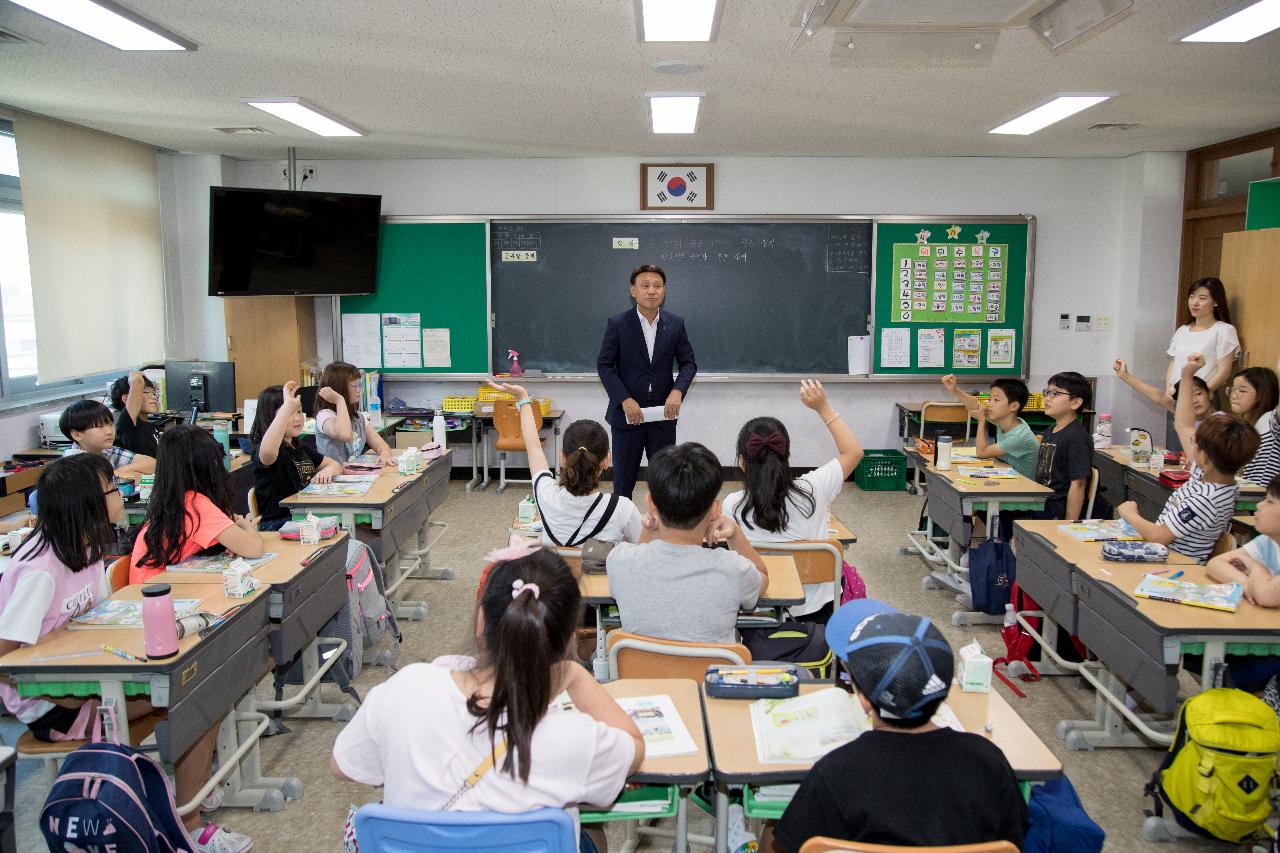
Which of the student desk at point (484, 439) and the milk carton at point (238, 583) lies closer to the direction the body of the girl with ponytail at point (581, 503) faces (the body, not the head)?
the student desk

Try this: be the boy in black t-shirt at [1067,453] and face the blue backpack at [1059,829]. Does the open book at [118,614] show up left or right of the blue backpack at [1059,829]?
right

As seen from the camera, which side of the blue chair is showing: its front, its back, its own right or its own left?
back

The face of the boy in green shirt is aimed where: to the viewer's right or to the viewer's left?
to the viewer's left

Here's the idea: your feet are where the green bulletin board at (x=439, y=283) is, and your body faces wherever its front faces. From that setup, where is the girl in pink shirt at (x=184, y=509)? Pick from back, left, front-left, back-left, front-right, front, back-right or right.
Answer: front

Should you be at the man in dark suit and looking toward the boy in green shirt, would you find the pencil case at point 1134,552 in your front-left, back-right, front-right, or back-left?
front-right

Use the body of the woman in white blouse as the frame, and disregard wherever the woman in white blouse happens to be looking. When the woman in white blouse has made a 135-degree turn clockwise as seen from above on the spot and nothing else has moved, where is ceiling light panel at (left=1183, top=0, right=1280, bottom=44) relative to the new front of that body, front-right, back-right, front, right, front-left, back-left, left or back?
back

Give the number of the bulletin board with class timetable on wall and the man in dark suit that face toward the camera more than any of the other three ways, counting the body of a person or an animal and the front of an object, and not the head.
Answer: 2

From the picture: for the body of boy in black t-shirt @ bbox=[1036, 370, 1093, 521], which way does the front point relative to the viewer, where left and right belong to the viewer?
facing the viewer and to the left of the viewer

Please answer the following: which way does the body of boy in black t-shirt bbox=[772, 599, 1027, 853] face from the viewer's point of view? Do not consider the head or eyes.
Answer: away from the camera

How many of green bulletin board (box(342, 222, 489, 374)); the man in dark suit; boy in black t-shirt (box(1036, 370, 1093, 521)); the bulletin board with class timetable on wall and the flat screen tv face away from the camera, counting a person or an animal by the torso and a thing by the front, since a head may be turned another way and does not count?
0

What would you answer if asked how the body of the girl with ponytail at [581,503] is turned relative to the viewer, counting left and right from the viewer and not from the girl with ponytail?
facing away from the viewer

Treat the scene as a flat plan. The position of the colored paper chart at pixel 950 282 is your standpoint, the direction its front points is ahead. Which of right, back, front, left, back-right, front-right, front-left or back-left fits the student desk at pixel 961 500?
front

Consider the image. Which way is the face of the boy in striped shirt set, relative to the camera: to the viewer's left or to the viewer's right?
to the viewer's left

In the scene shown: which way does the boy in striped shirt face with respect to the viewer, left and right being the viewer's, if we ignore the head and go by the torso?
facing away from the viewer and to the left of the viewer

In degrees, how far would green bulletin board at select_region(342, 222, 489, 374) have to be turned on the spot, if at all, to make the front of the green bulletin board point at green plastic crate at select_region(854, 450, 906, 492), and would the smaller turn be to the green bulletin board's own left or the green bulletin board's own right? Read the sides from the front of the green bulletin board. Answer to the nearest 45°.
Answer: approximately 90° to the green bulletin board's own left

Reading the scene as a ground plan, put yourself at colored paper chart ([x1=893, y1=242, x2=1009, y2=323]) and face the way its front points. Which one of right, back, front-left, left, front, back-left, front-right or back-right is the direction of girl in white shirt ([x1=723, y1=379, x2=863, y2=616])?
front

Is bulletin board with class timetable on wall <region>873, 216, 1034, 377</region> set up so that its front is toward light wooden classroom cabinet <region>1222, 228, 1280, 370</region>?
no

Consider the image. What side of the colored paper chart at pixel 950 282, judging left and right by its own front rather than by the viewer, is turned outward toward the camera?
front

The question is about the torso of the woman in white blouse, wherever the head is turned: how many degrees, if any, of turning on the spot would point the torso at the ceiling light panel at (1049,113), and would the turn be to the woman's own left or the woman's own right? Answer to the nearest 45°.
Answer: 0° — they already face it
